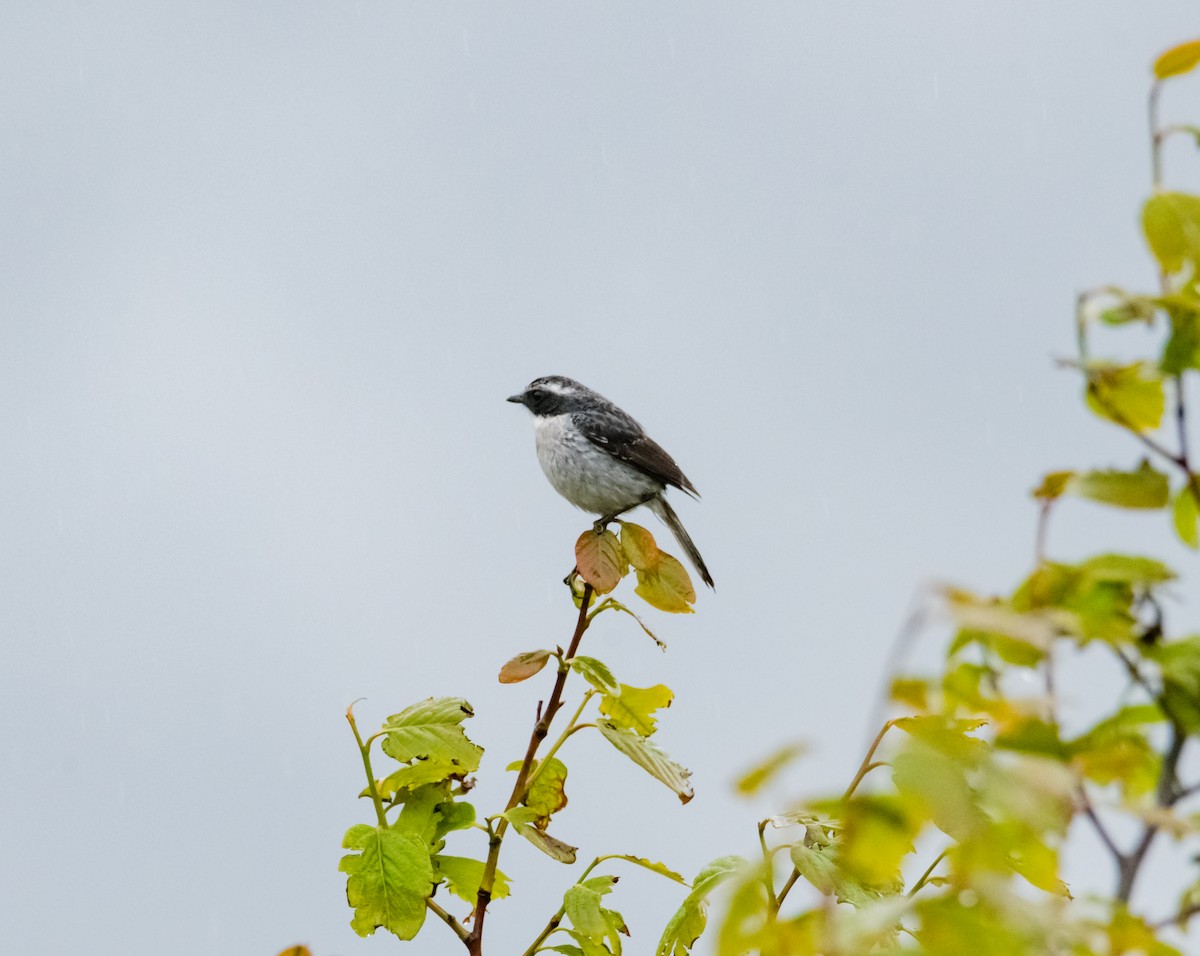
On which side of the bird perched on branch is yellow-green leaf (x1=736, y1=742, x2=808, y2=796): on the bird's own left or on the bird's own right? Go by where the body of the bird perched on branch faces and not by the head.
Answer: on the bird's own left

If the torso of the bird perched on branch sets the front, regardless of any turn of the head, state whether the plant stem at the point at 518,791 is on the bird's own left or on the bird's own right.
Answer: on the bird's own left

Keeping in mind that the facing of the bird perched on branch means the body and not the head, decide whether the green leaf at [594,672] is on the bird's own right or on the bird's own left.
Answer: on the bird's own left

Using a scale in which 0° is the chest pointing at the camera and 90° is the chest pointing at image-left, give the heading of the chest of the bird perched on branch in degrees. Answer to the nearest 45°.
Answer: approximately 90°

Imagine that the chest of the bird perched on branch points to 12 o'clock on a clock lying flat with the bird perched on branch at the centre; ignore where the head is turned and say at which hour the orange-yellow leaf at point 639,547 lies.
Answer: The orange-yellow leaf is roughly at 6 o'clock from the bird perched on branch.
